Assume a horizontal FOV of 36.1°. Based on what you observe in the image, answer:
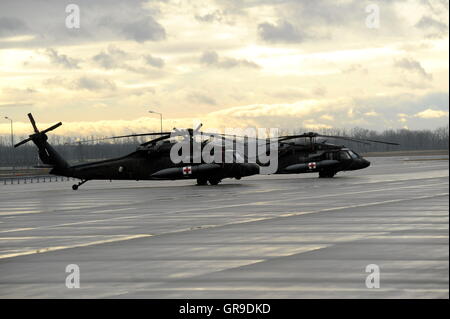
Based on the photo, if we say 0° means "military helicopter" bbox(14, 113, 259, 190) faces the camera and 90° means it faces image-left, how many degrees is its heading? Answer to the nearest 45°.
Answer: approximately 270°
